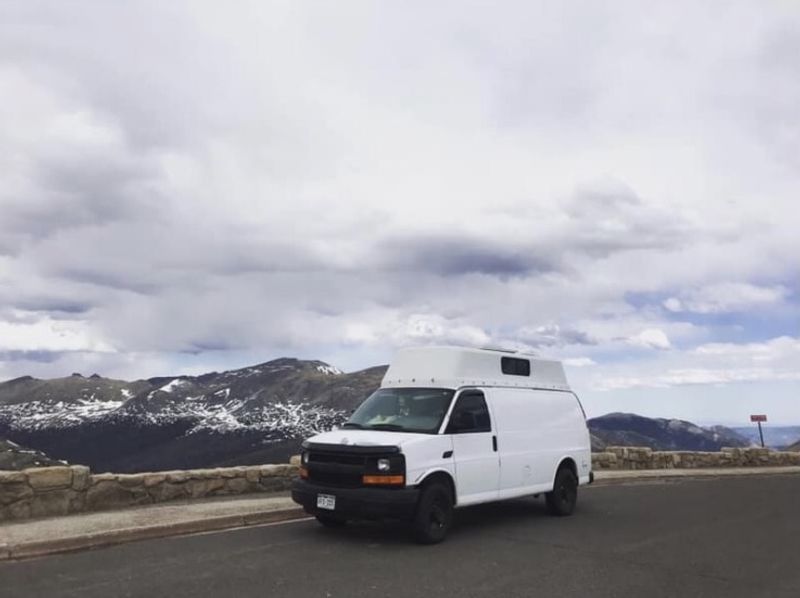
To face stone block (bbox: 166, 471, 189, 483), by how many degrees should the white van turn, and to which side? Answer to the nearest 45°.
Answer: approximately 45° to its right

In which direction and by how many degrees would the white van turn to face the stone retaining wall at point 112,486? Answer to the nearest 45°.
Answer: approximately 45° to its right

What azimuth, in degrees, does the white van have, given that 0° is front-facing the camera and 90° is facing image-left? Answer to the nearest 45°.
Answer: approximately 45°

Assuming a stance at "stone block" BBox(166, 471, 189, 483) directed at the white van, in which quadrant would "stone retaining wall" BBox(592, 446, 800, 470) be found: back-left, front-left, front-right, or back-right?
front-left

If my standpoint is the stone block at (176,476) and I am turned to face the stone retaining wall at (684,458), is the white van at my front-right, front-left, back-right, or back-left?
front-right

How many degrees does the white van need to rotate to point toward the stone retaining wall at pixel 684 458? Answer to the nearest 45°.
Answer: approximately 180°
